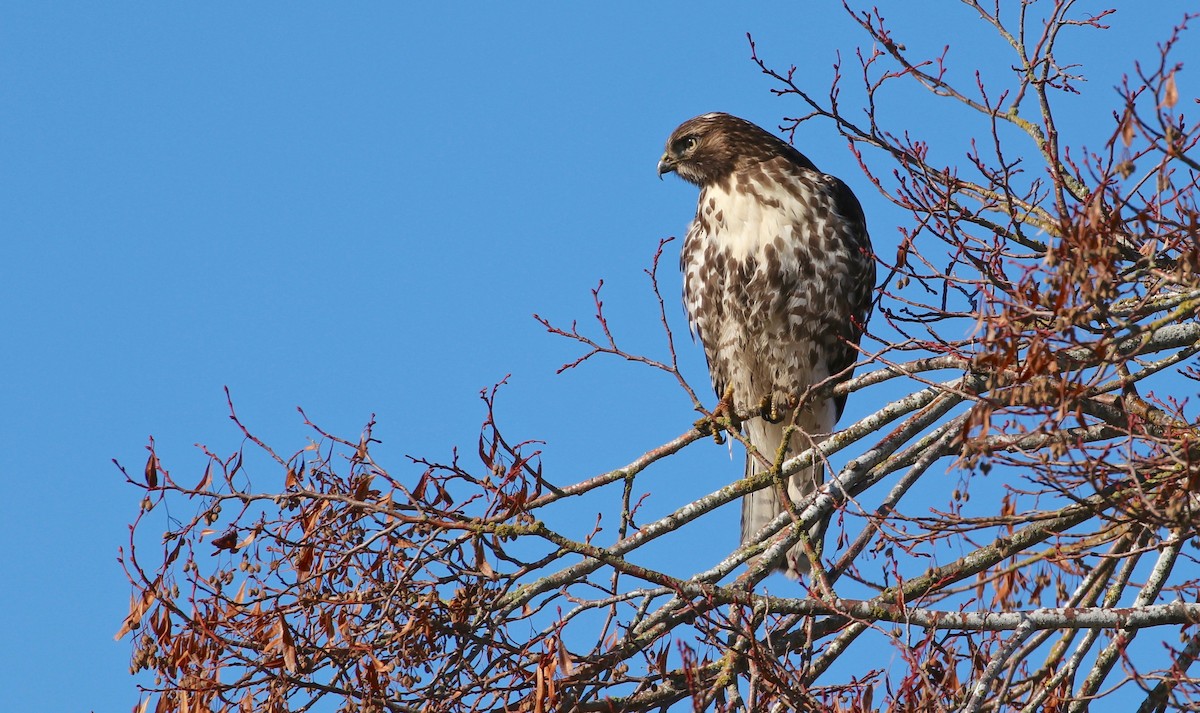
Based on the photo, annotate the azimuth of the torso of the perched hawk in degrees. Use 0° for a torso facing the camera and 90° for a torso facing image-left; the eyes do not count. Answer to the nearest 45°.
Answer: approximately 45°
